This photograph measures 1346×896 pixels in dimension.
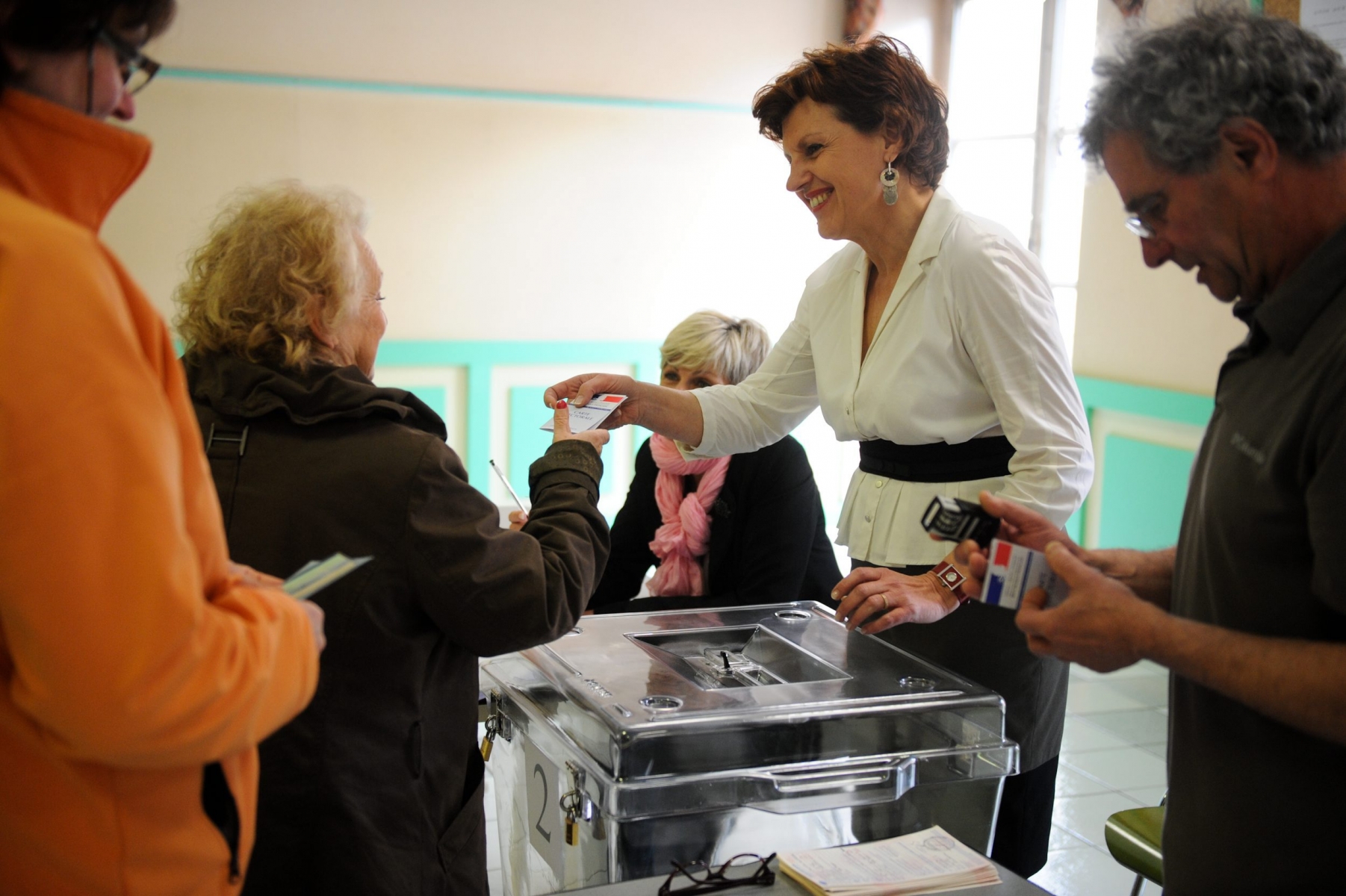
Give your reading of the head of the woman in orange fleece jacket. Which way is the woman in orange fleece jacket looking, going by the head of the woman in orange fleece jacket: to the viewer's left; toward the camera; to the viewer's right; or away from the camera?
to the viewer's right

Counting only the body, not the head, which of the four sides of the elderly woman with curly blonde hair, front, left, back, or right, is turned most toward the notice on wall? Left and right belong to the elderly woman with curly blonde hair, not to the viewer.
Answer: front

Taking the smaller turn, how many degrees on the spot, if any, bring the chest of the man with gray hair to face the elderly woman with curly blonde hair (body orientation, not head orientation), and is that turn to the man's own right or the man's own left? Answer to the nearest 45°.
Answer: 0° — they already face them

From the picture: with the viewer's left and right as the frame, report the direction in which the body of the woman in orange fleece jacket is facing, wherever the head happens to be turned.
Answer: facing to the right of the viewer

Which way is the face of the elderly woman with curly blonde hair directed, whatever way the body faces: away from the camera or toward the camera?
away from the camera

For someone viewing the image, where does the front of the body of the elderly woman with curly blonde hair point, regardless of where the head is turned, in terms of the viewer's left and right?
facing away from the viewer and to the right of the viewer

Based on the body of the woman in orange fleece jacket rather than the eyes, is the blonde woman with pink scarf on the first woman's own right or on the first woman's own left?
on the first woman's own left

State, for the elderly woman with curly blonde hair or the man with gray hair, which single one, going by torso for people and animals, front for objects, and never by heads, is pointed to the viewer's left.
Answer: the man with gray hair

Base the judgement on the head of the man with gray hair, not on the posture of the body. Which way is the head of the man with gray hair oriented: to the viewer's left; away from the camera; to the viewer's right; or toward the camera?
to the viewer's left

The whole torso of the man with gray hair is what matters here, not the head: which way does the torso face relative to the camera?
to the viewer's left

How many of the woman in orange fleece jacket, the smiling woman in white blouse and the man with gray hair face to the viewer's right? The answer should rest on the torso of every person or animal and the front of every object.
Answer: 1

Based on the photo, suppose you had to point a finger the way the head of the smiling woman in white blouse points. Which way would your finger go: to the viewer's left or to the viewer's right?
to the viewer's left
